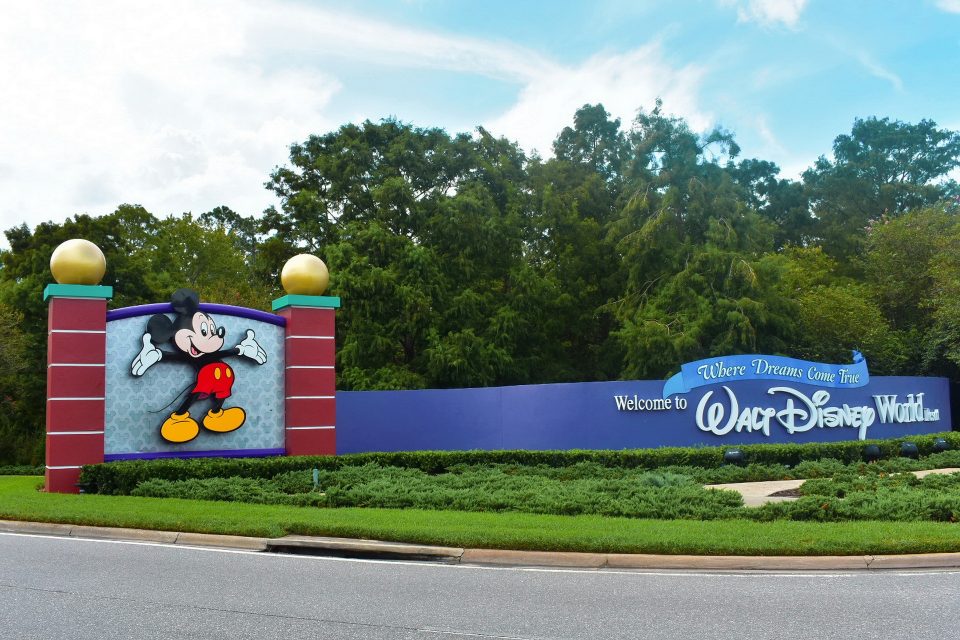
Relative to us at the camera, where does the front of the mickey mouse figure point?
facing the viewer and to the right of the viewer

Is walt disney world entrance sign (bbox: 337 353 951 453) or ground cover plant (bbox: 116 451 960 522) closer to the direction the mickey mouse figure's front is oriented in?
the ground cover plant

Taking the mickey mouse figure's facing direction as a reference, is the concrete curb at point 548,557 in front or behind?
in front

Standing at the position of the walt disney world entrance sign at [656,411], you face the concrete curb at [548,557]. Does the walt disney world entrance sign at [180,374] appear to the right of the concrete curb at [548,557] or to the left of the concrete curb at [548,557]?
right

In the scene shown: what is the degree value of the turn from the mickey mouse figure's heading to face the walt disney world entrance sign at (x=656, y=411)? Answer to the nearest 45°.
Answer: approximately 45° to its left

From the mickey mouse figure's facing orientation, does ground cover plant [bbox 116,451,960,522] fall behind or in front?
in front
